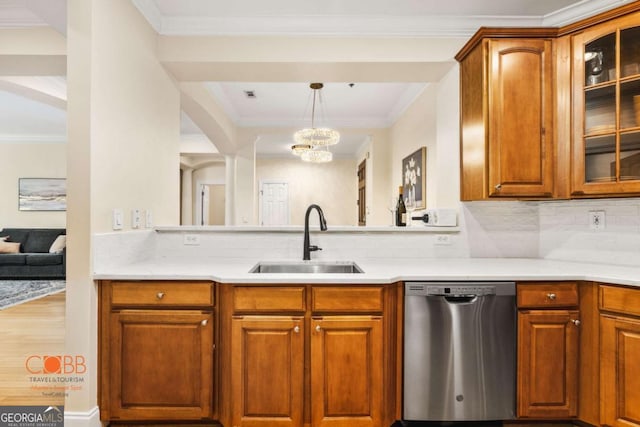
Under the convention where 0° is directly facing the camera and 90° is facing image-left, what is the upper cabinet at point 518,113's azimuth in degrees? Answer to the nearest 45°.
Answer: approximately 0°

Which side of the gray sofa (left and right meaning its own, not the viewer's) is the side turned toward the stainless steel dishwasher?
front

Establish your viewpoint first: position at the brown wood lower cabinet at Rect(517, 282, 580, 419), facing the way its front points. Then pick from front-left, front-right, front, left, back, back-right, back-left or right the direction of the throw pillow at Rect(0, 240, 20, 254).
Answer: right

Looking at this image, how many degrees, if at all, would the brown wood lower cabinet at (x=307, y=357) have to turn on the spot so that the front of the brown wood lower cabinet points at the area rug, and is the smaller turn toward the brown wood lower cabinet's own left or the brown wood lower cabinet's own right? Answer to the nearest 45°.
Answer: approximately 135° to the brown wood lower cabinet's own right

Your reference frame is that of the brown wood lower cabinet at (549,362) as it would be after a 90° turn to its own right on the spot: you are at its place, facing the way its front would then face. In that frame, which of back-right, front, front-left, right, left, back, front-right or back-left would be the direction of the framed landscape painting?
front

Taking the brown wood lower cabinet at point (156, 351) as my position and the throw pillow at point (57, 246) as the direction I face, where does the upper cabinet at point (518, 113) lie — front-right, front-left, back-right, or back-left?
back-right

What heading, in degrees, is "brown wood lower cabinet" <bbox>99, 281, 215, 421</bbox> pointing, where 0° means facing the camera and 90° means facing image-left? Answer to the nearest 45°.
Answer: approximately 0°

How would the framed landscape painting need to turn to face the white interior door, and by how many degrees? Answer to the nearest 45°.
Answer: approximately 90° to its left

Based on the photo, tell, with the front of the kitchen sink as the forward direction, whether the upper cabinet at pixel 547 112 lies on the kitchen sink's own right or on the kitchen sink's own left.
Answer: on the kitchen sink's own left
